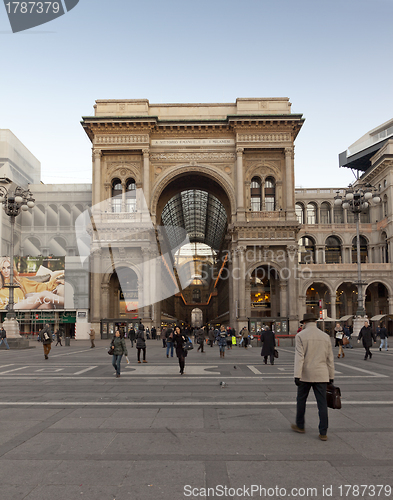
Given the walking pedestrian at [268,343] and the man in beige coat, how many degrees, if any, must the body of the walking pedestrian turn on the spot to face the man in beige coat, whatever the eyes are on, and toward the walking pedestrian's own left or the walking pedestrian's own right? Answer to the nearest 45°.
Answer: approximately 180°

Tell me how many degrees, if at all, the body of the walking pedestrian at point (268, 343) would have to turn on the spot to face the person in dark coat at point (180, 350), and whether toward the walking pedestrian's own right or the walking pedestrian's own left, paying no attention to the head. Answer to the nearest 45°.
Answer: approximately 135° to the walking pedestrian's own left

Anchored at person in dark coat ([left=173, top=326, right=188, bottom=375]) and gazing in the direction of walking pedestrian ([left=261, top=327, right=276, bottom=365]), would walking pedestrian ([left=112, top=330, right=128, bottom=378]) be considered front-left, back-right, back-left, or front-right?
back-left

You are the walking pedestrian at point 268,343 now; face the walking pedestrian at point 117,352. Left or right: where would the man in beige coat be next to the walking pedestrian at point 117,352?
left

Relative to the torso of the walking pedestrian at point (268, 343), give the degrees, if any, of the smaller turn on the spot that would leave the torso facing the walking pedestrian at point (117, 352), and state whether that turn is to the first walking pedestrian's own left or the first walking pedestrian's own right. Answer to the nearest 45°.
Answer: approximately 135° to the first walking pedestrian's own left

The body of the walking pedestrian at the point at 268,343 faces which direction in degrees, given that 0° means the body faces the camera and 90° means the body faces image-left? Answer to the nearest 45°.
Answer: approximately 180°
